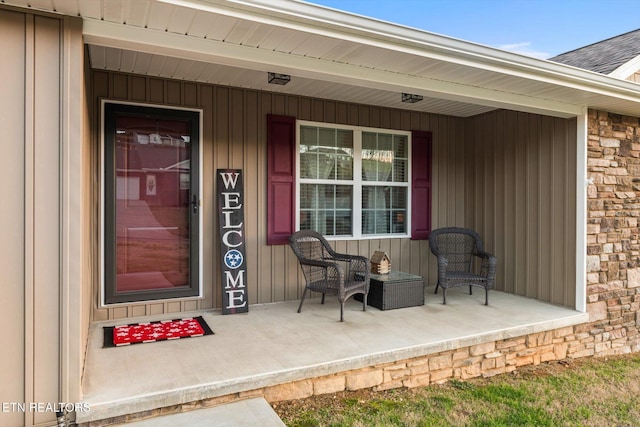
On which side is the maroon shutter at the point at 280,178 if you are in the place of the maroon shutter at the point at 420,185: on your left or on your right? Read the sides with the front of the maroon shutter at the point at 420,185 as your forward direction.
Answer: on your right

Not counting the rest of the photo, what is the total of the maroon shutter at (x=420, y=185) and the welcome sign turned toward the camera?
2

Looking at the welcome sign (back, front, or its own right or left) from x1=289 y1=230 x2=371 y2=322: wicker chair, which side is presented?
left

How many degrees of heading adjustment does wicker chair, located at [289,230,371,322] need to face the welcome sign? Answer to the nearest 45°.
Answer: approximately 135° to its right

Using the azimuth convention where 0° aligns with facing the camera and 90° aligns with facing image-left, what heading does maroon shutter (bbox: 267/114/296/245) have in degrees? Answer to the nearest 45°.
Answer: approximately 0°

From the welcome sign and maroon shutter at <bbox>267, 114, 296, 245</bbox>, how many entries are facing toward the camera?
2

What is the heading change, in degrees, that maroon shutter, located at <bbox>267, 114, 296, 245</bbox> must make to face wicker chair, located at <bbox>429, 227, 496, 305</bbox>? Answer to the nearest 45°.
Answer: approximately 90° to its left

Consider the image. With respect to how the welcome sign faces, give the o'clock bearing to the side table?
The side table is roughly at 9 o'clock from the welcome sign.

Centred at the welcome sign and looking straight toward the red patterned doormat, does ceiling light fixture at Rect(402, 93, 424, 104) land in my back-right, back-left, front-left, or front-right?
back-left

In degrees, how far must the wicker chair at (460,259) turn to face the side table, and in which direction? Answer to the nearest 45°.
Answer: approximately 90° to its right

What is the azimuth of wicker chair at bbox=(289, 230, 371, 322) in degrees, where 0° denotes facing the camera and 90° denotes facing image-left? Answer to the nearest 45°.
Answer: approximately 315°
